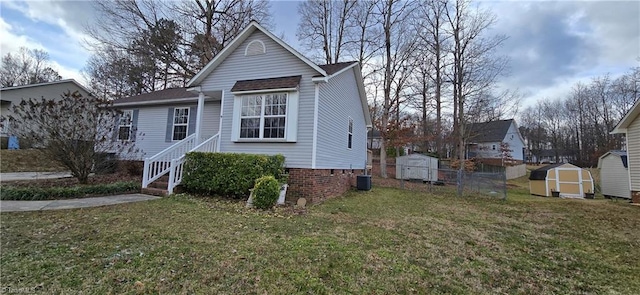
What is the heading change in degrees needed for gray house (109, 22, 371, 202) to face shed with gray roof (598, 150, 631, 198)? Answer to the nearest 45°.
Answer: approximately 135° to its left

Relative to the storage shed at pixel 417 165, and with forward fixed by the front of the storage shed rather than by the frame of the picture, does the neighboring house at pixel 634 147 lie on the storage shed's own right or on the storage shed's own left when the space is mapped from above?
on the storage shed's own left

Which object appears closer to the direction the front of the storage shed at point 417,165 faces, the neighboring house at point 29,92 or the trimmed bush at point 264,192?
the trimmed bush

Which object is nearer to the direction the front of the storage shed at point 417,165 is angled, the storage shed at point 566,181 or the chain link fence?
the chain link fence

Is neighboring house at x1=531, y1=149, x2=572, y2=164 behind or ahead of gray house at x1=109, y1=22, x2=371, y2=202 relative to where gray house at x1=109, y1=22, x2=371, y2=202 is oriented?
behind

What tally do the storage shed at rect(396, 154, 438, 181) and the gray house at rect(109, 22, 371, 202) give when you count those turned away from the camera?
0

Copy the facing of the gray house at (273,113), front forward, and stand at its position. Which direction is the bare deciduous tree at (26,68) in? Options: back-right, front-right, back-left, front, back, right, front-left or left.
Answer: right

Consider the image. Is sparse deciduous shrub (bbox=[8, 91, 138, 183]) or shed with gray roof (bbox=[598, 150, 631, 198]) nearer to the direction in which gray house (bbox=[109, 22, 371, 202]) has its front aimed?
the sparse deciduous shrub

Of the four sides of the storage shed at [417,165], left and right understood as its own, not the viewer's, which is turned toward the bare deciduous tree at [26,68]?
right

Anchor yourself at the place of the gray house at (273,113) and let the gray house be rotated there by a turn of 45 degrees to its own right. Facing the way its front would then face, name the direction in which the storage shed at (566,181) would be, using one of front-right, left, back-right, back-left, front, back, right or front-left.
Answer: back

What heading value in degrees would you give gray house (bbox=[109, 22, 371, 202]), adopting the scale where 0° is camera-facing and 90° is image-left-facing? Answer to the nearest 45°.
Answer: approximately 45°
